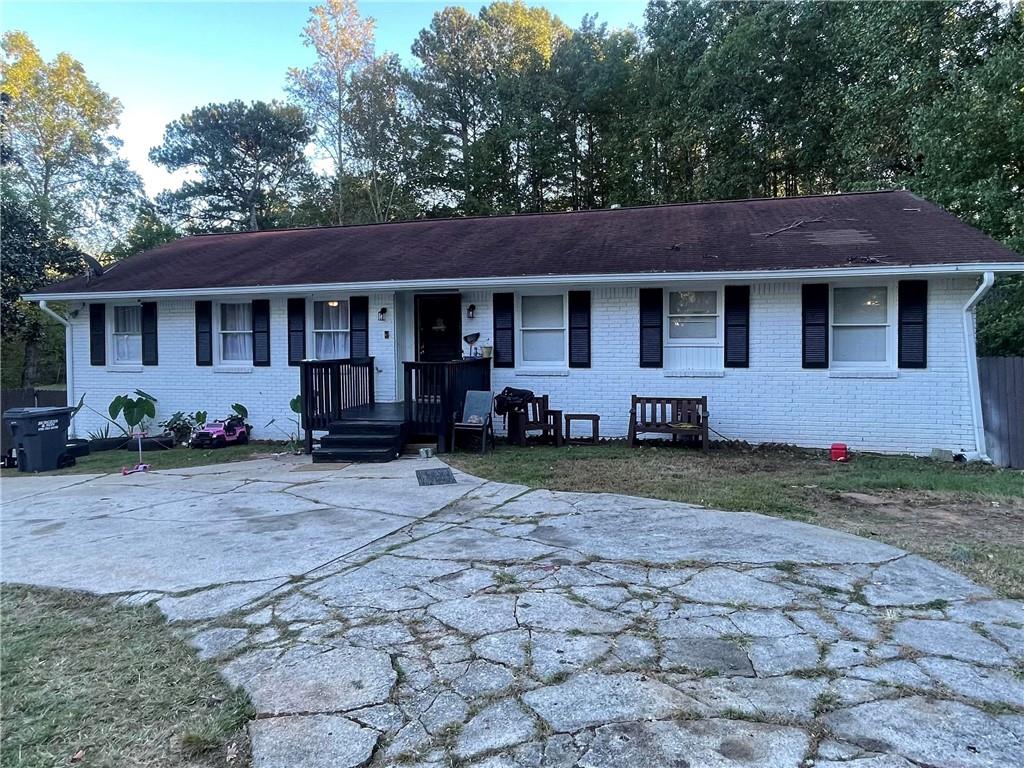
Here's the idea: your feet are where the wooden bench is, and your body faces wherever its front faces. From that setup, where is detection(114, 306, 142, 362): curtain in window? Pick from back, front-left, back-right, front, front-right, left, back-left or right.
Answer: right

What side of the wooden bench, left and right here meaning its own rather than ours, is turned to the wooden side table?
right

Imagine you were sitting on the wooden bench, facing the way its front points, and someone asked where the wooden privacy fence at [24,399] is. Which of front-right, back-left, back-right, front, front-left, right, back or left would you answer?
right

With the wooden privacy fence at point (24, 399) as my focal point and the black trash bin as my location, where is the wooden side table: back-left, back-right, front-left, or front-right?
back-right

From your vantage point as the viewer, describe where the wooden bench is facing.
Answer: facing the viewer

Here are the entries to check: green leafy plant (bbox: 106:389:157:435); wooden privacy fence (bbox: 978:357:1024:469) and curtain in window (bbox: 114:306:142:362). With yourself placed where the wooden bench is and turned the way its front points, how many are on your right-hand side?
2

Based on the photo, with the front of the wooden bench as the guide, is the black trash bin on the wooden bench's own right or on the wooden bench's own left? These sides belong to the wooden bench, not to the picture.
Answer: on the wooden bench's own right

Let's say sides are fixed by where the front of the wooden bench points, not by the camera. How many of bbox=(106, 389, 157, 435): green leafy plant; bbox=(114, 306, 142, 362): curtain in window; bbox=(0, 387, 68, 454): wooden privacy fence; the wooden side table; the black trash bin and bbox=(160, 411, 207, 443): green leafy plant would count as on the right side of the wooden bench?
6

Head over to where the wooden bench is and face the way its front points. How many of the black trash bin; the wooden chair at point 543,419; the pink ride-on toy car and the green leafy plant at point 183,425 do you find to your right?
4

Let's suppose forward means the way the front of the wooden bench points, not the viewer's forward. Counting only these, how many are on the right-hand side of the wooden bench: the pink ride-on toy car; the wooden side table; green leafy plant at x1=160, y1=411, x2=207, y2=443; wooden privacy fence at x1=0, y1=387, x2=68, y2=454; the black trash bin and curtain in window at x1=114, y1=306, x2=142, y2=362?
6

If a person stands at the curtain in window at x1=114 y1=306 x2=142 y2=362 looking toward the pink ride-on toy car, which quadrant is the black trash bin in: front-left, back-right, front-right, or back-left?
front-right

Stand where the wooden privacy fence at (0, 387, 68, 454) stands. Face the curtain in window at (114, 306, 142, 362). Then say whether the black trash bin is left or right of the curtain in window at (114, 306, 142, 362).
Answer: right

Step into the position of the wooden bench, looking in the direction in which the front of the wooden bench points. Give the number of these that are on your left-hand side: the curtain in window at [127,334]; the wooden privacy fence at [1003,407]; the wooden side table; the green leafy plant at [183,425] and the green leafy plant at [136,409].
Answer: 1

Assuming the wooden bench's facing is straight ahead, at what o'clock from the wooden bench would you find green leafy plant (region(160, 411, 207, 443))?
The green leafy plant is roughly at 3 o'clock from the wooden bench.

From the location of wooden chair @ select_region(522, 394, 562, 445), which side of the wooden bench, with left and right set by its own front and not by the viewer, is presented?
right

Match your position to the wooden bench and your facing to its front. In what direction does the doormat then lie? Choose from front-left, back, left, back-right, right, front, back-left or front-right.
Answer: front-right
